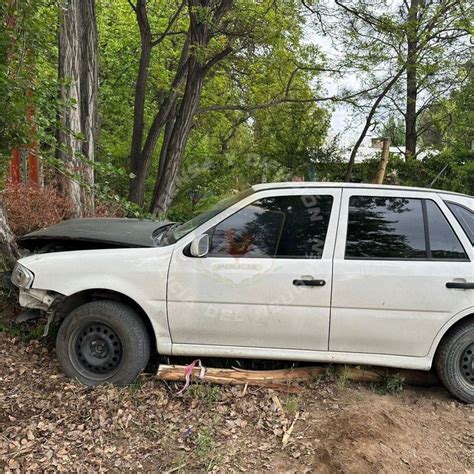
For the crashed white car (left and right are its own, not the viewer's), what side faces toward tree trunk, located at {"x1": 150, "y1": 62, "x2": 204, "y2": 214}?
right

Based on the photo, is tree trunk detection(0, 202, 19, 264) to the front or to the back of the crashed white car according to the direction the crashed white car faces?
to the front

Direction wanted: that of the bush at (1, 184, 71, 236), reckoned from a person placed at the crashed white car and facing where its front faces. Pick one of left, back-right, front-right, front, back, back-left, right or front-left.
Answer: front-right

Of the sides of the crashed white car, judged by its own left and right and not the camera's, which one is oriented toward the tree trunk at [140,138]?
right

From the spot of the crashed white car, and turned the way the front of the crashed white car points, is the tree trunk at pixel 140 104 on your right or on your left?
on your right

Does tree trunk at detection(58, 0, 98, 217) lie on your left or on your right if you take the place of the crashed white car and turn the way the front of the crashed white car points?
on your right

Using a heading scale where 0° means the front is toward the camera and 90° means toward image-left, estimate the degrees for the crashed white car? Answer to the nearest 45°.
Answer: approximately 90°
